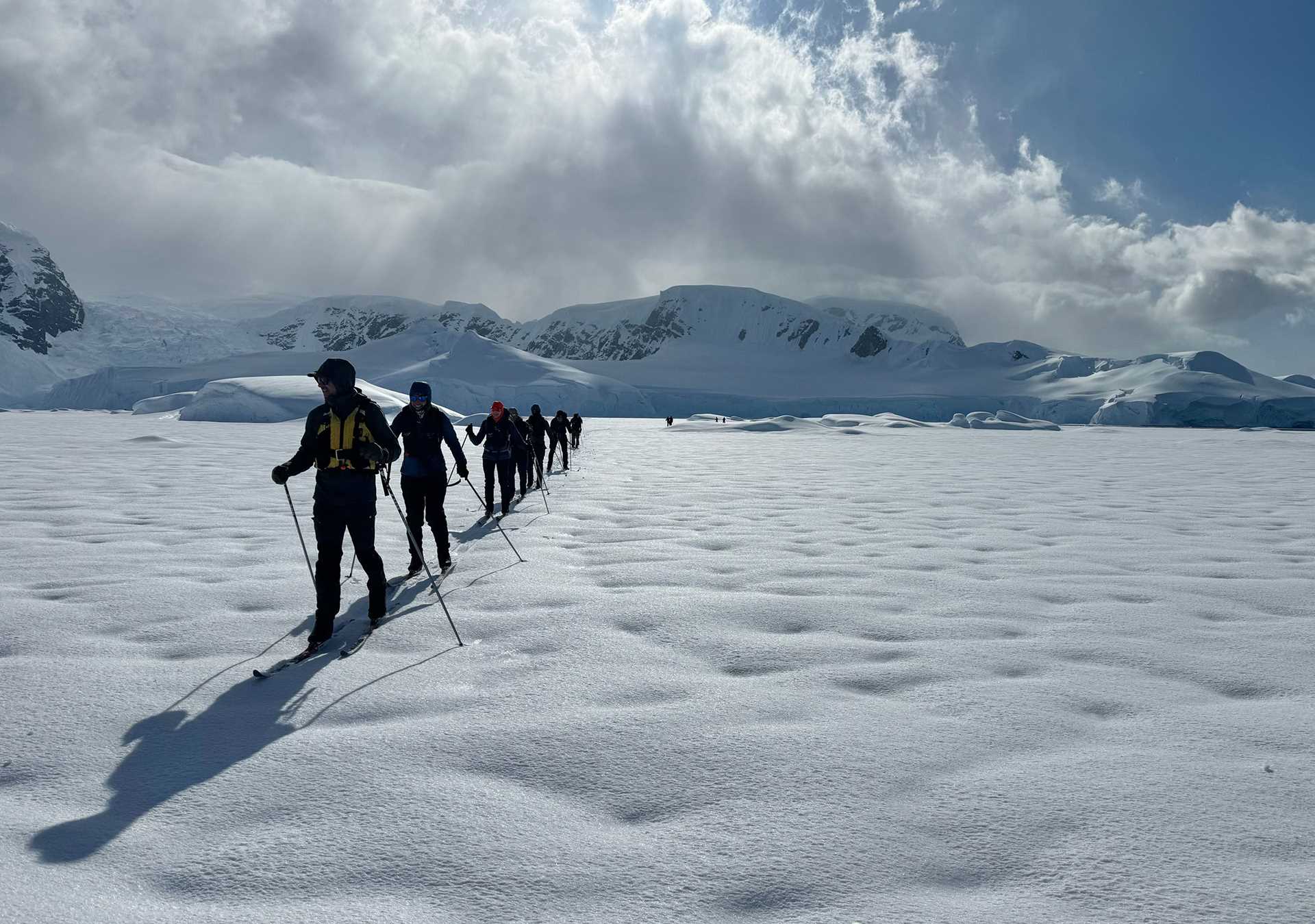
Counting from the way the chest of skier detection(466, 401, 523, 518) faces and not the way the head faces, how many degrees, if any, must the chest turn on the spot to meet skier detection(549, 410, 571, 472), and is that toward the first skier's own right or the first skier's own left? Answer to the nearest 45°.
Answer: approximately 180°

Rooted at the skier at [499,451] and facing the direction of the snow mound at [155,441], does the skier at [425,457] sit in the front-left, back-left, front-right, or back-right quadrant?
back-left

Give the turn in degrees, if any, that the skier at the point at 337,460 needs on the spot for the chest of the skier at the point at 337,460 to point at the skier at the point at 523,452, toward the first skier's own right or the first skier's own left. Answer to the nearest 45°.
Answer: approximately 135° to the first skier's own right

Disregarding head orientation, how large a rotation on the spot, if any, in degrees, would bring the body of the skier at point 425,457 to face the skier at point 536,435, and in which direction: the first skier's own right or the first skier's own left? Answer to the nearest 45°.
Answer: approximately 180°

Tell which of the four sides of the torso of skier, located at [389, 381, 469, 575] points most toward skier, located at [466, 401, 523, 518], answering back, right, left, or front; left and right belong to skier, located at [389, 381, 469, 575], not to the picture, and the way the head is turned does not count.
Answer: back

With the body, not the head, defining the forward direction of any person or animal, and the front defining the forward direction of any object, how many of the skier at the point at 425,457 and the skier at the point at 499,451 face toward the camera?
2

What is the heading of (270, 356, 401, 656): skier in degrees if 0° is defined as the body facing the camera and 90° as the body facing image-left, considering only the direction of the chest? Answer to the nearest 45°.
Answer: approximately 45°

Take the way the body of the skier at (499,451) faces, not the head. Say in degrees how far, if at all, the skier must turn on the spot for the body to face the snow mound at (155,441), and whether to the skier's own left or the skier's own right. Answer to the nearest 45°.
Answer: approximately 135° to the skier's own right

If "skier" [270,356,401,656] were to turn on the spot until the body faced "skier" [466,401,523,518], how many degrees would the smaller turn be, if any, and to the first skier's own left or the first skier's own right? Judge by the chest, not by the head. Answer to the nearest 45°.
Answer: approximately 135° to the first skier's own right

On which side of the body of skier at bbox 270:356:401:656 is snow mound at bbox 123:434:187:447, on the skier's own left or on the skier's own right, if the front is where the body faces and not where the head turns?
on the skier's own right
